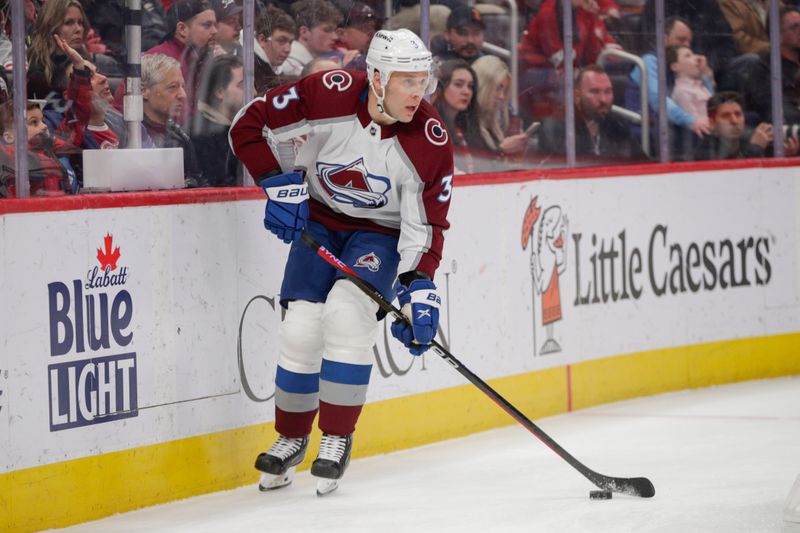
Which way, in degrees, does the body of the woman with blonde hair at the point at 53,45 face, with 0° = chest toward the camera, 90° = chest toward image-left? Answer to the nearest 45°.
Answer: approximately 315°

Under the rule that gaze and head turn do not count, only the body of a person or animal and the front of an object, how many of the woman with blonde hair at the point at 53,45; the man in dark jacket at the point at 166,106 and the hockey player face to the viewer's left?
0

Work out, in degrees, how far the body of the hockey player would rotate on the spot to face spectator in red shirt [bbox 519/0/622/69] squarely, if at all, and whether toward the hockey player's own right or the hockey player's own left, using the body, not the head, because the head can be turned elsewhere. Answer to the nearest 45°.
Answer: approximately 135° to the hockey player's own left

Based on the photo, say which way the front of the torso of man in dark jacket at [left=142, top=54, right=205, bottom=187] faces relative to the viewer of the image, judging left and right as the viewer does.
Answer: facing the viewer and to the right of the viewer

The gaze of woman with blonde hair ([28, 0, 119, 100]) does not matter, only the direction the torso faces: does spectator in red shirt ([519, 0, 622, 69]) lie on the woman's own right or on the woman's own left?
on the woman's own left

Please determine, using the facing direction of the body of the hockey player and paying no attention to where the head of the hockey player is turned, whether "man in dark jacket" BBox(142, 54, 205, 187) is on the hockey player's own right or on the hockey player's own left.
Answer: on the hockey player's own right

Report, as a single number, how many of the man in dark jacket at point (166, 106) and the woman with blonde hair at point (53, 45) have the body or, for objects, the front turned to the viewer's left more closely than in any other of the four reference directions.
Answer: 0

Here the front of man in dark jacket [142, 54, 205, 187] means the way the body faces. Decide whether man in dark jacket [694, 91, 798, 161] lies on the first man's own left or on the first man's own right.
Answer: on the first man's own left

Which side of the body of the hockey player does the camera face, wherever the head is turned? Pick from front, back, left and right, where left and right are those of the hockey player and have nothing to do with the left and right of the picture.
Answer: front

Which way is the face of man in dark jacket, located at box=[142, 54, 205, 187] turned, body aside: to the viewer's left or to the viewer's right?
to the viewer's right
